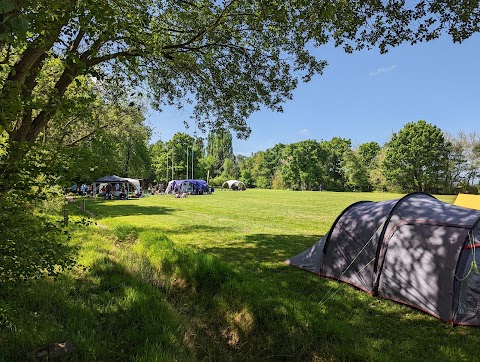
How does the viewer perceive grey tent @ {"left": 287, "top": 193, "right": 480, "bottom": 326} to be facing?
facing the viewer and to the right of the viewer

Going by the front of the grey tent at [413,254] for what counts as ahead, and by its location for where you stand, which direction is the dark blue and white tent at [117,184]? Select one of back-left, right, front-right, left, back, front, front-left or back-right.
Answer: back
